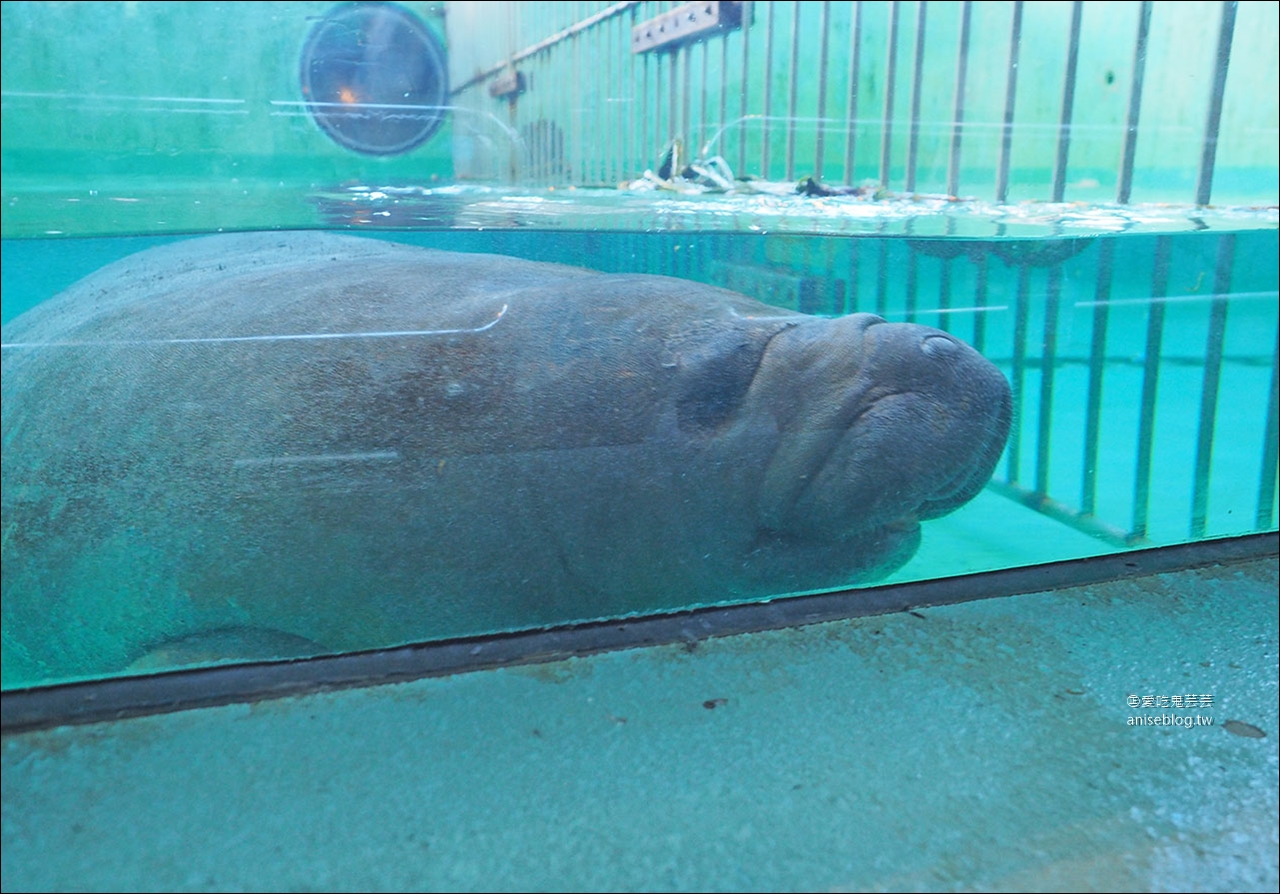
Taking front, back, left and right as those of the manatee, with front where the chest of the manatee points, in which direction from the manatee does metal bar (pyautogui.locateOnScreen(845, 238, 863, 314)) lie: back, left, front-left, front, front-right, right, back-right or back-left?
front-left

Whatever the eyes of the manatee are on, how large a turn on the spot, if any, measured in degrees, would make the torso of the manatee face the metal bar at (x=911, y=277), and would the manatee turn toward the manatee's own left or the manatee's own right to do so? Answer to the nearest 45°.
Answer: approximately 45° to the manatee's own left

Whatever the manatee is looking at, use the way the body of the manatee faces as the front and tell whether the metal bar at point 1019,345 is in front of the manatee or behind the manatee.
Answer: in front

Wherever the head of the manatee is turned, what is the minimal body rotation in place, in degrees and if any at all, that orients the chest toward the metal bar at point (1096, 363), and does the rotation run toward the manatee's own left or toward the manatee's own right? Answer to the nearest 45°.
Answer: approximately 45° to the manatee's own left

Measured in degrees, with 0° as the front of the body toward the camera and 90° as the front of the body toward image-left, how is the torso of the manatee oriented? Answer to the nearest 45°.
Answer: approximately 270°

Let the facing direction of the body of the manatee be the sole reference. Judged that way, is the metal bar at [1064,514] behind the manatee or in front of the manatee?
in front

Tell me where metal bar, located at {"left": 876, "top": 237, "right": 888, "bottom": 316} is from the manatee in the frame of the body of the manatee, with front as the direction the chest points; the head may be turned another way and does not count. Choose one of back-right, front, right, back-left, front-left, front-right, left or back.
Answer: front-left

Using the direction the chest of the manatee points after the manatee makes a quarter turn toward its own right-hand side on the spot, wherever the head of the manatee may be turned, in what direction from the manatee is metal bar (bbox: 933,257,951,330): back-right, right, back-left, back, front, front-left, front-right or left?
back-left
